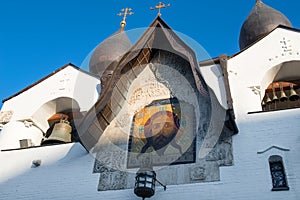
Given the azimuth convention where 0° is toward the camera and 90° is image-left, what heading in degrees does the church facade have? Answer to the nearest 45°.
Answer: approximately 0°
